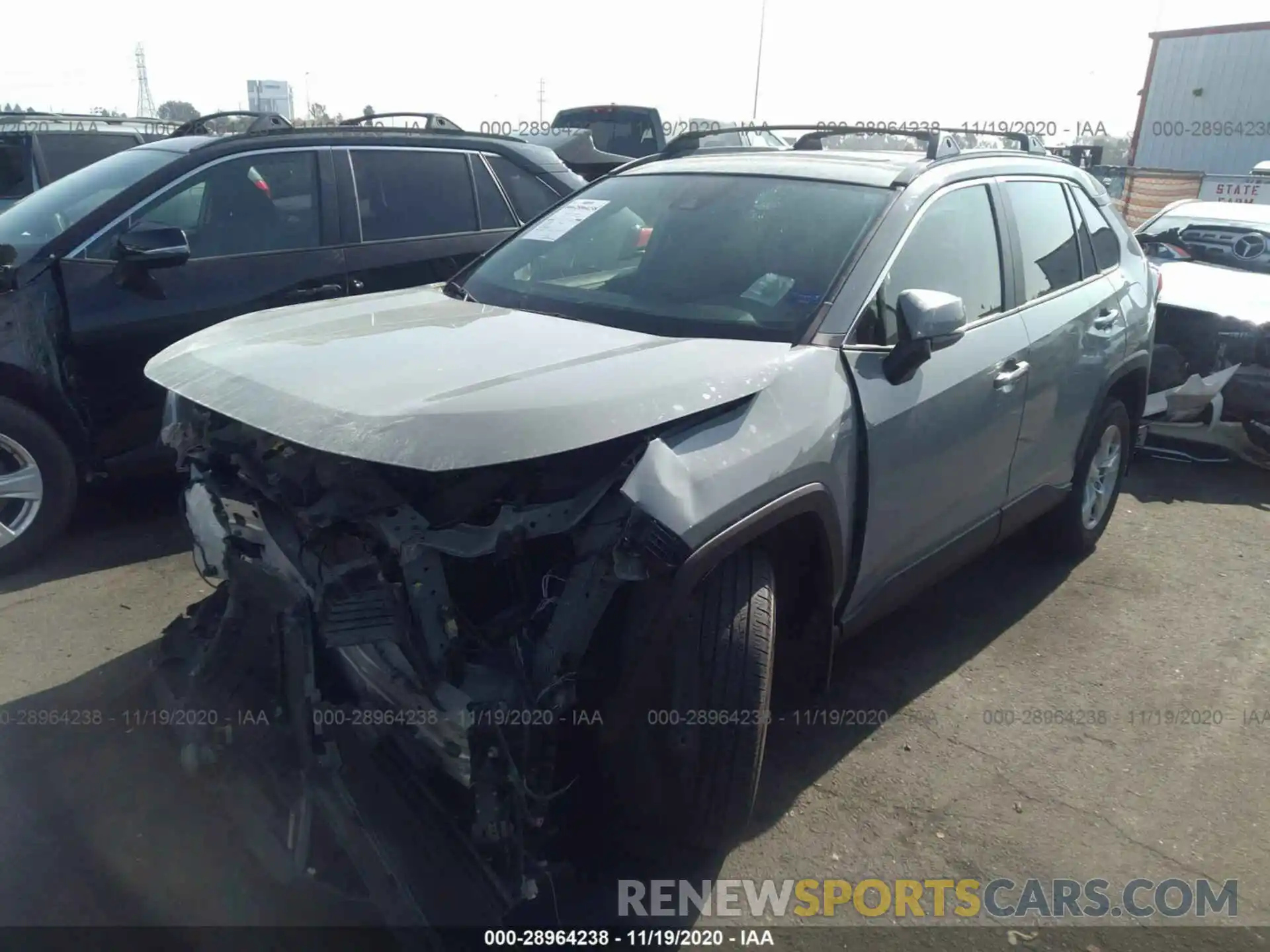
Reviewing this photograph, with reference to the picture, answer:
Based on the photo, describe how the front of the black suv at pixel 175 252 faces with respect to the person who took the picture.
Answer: facing the viewer and to the left of the viewer

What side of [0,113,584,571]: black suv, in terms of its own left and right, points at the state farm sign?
back

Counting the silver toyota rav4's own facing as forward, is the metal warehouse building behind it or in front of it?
behind

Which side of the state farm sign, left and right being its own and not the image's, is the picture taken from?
front

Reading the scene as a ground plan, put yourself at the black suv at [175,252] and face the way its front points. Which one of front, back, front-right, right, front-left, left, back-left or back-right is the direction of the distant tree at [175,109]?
back-right

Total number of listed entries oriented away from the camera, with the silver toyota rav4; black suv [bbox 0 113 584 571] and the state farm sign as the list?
0

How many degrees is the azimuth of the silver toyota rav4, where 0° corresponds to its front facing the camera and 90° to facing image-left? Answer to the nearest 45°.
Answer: approximately 45°

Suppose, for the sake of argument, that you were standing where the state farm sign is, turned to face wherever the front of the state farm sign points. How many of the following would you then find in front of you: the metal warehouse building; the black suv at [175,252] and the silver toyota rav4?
2

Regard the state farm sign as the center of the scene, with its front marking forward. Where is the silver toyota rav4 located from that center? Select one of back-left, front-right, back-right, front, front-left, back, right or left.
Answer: front

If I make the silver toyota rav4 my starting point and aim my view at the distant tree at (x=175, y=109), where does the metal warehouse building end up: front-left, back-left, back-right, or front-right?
front-right

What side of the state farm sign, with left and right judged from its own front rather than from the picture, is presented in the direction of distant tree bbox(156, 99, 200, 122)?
right

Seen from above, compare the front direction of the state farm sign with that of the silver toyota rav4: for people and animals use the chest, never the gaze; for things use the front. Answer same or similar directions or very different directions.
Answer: same or similar directions

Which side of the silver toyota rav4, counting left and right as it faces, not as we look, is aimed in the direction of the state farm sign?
back

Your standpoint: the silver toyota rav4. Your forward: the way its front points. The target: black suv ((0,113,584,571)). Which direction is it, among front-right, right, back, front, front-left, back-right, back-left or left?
right

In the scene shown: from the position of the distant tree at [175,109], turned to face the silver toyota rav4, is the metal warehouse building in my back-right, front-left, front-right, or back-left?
front-left

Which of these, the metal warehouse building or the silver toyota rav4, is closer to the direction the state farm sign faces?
the silver toyota rav4
